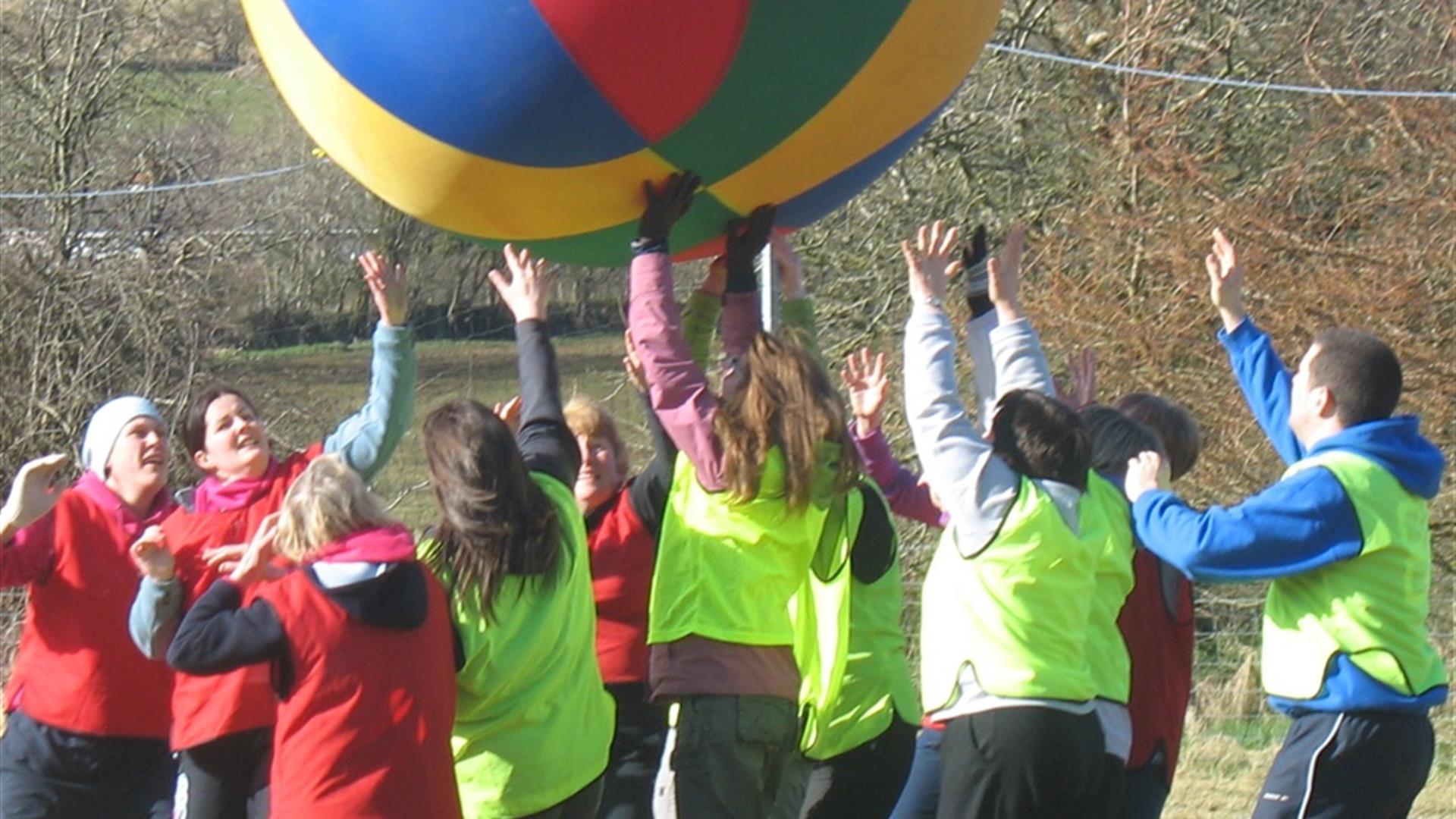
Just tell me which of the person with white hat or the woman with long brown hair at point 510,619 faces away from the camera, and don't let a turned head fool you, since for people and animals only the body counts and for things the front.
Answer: the woman with long brown hair

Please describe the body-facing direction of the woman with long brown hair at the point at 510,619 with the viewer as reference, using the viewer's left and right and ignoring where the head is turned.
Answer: facing away from the viewer

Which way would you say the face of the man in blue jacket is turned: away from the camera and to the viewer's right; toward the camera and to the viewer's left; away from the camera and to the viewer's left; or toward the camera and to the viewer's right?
away from the camera and to the viewer's left

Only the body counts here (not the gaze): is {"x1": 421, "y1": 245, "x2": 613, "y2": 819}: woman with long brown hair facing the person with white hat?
no

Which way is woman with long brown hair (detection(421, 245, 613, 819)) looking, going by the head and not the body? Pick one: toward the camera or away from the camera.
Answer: away from the camera

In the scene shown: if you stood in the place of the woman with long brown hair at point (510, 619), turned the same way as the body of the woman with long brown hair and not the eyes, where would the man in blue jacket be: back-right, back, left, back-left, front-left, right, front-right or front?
right

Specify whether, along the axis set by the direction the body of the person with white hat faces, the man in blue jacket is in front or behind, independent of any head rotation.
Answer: in front

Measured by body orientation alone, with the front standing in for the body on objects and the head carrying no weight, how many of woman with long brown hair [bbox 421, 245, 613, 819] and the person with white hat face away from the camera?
1

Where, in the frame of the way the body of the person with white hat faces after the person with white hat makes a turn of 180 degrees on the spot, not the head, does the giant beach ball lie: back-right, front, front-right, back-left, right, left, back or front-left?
back

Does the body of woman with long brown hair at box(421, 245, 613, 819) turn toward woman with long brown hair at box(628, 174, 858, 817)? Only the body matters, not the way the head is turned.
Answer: no
